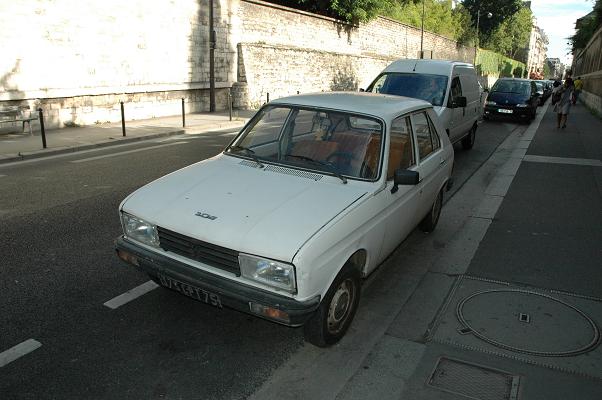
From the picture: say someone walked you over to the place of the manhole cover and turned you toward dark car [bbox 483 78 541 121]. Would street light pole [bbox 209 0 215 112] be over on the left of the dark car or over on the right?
left

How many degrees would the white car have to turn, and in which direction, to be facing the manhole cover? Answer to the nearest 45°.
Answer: approximately 135° to its left

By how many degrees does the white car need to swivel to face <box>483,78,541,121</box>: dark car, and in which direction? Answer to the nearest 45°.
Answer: approximately 180°

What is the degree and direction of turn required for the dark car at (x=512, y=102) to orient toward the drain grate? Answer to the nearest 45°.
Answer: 0° — it already faces it

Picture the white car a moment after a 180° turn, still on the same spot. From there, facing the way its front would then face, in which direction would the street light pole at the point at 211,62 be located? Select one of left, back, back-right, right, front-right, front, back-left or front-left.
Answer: front-left

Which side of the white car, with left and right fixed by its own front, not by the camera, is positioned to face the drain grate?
left

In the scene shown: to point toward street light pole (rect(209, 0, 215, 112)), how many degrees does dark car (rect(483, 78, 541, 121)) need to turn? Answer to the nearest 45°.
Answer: approximately 90° to its right

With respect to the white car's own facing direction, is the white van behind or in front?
behind

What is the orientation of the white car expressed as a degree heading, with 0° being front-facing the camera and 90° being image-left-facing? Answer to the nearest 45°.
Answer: approximately 45°
